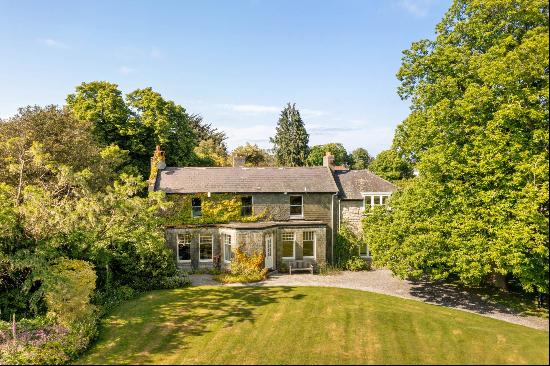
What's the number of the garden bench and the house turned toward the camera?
2

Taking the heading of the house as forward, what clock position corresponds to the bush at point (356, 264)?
The bush is roughly at 9 o'clock from the house.

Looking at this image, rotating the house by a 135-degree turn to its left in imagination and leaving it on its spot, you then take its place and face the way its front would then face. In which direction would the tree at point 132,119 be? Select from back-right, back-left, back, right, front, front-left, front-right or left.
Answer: left

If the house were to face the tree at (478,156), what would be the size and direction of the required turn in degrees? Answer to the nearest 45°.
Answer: approximately 45° to its left

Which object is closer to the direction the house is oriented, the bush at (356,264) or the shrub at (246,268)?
the shrub

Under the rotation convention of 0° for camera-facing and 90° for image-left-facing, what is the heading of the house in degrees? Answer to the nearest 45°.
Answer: approximately 0°

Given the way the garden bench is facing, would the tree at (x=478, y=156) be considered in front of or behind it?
in front
